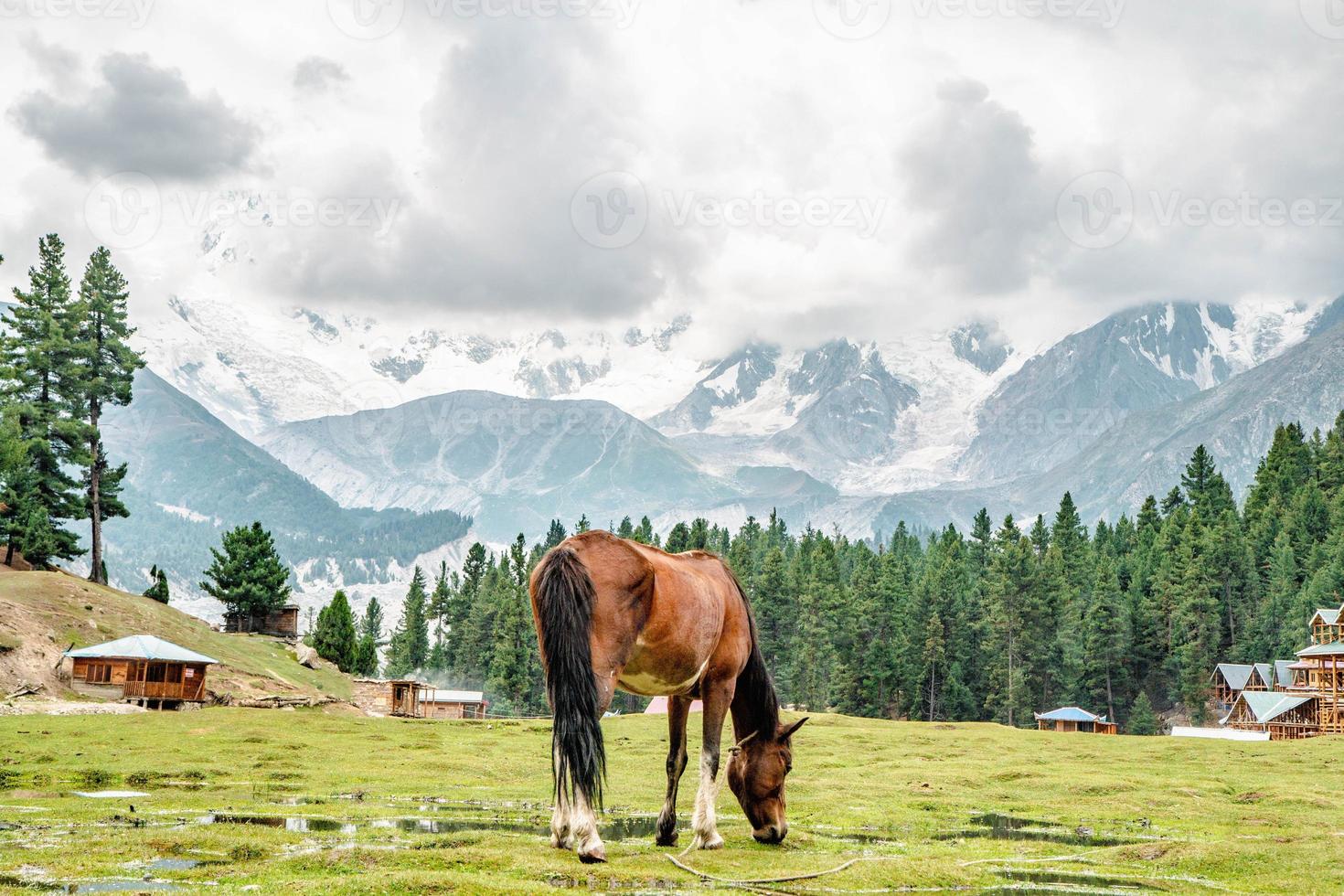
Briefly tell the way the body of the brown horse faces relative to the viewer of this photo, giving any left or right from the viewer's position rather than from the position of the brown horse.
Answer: facing away from the viewer and to the right of the viewer
